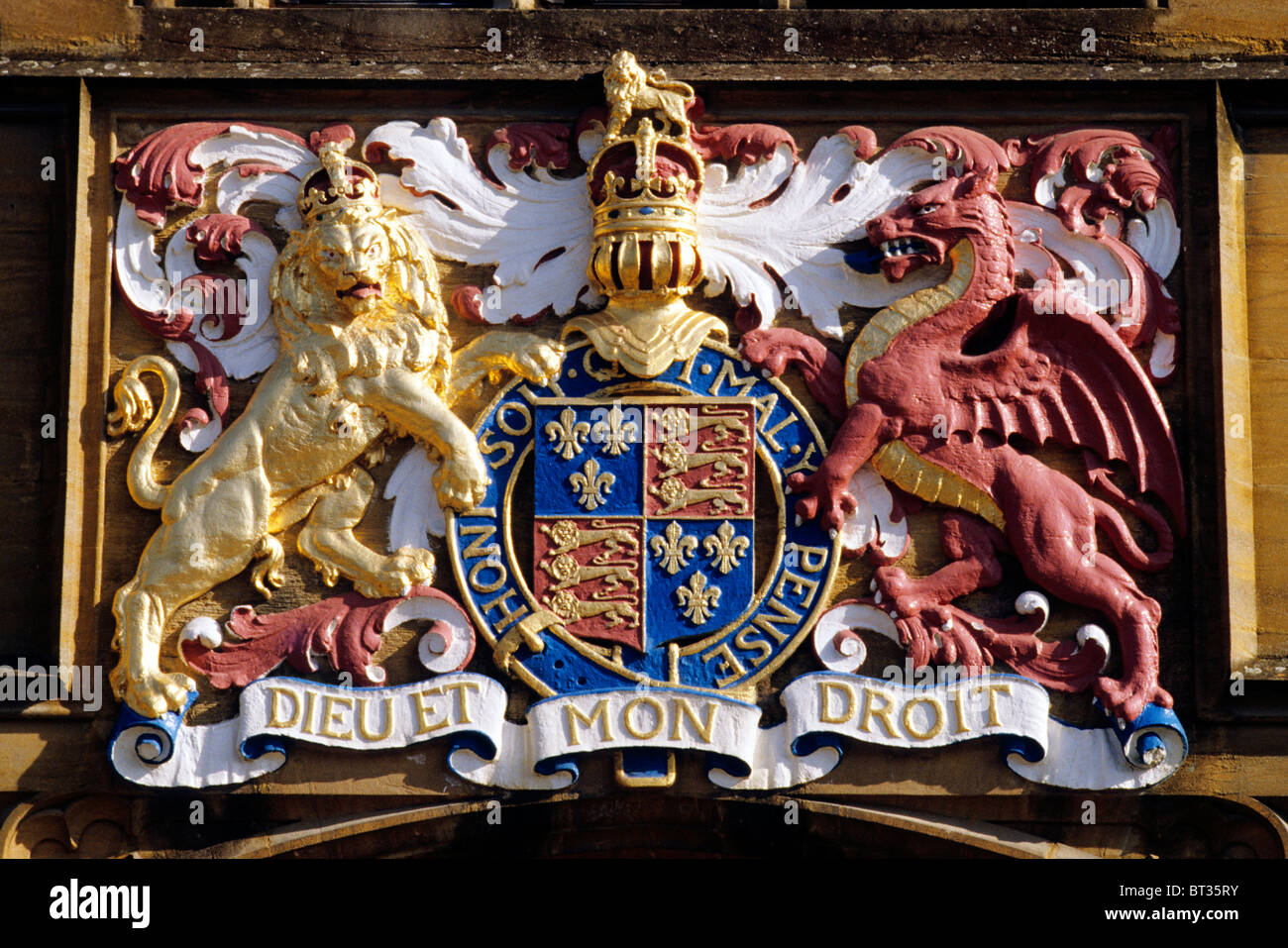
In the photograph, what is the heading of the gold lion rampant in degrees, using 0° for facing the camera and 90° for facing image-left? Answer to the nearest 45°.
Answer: approximately 270°

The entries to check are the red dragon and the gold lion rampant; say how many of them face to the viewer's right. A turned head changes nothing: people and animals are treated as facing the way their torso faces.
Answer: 1

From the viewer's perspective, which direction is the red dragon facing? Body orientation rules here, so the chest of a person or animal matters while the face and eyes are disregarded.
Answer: to the viewer's left

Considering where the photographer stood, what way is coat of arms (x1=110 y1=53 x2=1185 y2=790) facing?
facing the viewer

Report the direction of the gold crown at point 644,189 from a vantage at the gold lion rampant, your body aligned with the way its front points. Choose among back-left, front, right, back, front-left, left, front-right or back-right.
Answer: front

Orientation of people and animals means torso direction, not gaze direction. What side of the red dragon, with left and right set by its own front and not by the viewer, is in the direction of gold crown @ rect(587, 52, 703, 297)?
front

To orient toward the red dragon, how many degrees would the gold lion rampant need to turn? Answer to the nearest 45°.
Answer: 0° — it already faces it
